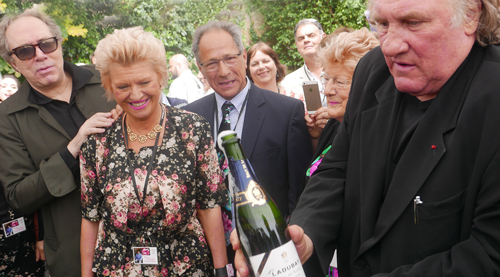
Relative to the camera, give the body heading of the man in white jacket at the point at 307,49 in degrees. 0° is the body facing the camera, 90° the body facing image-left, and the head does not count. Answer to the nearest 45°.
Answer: approximately 0°

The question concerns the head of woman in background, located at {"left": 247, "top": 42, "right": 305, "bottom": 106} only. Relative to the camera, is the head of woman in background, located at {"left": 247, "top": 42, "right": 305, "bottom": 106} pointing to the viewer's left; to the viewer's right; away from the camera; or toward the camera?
toward the camera

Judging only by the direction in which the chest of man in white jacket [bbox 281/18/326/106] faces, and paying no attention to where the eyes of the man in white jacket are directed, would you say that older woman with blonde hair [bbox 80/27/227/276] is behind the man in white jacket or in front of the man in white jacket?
in front

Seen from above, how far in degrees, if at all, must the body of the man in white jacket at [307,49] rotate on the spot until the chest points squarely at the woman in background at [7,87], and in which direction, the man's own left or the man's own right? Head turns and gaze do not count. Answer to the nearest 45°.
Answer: approximately 90° to the man's own right

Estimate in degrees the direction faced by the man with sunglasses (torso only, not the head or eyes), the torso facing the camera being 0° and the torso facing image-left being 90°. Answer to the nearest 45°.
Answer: approximately 315°

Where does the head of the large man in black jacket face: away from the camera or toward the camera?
toward the camera

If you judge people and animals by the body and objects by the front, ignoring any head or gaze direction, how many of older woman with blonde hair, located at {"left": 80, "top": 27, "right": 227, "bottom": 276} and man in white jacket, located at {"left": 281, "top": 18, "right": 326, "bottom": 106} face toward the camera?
2

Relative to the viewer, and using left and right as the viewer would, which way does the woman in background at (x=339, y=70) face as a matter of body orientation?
facing the viewer and to the left of the viewer

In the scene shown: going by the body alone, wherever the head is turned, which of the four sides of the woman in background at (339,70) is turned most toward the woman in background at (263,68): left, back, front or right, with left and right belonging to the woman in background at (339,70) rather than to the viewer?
right

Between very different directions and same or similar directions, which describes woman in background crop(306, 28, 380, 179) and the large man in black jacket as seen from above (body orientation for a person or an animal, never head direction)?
same or similar directions

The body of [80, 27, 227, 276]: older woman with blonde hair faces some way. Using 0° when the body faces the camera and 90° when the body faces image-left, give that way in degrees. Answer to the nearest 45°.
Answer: approximately 0°

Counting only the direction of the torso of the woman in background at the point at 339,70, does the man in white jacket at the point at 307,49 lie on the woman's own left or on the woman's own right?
on the woman's own right

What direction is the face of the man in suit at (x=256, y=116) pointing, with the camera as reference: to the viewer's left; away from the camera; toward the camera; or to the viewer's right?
toward the camera

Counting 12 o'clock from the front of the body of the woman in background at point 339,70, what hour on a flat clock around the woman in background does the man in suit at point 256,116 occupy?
The man in suit is roughly at 2 o'clock from the woman in background.
